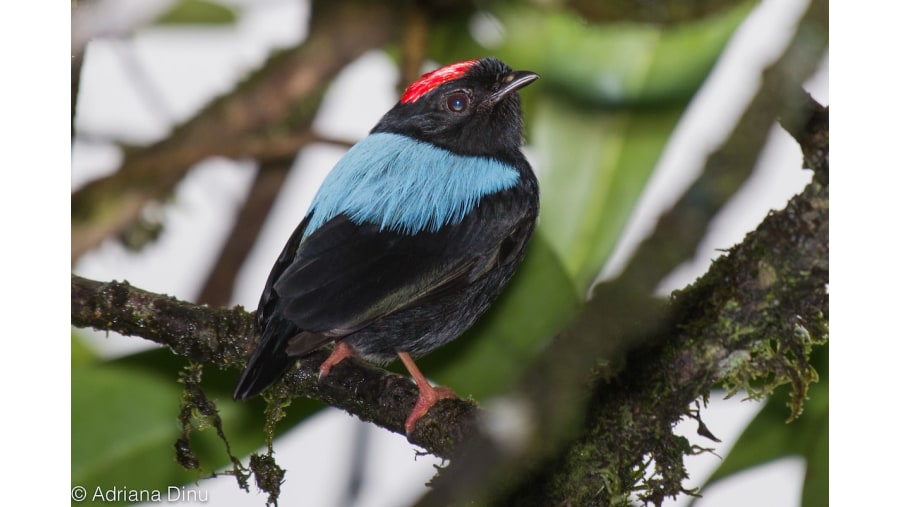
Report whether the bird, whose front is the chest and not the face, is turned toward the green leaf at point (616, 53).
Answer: yes
